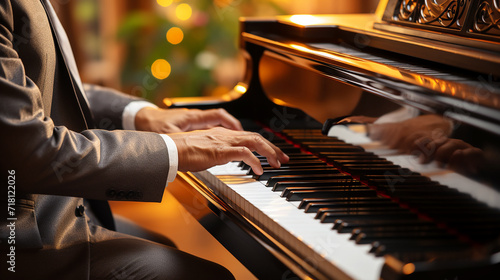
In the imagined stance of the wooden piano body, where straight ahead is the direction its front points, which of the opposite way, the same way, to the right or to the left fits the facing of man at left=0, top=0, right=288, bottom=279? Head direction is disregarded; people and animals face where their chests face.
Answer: the opposite way

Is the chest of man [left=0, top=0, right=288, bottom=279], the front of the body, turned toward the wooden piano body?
yes

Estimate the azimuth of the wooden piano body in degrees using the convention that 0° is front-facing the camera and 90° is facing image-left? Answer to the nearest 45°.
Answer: approximately 45°

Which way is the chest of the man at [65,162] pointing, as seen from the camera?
to the viewer's right

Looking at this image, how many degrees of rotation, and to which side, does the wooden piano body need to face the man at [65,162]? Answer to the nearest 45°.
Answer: approximately 45° to its right

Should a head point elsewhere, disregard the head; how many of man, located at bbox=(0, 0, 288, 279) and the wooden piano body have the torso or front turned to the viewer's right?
1
